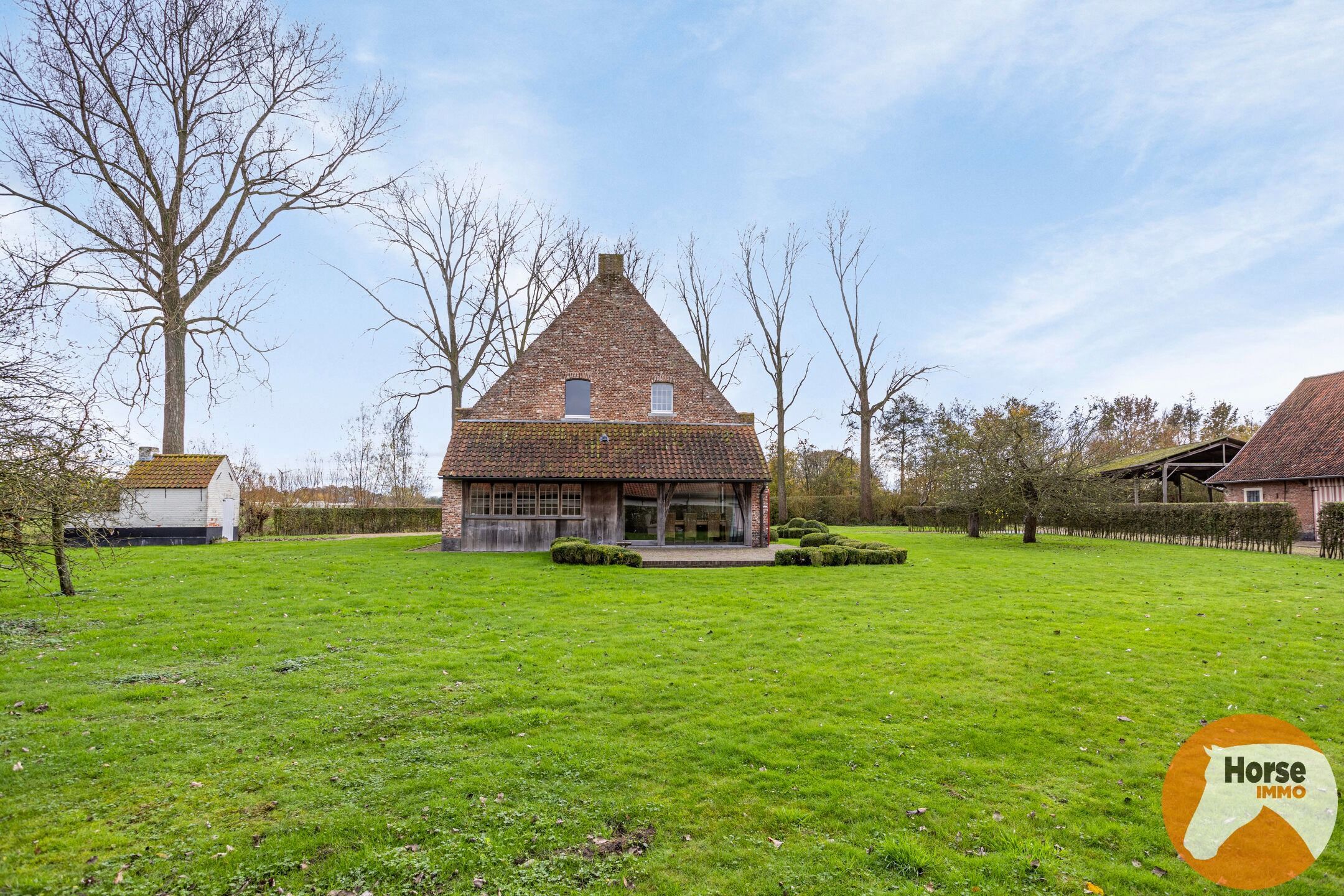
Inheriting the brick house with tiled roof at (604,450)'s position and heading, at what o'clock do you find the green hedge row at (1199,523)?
The green hedge row is roughly at 9 o'clock from the brick house with tiled roof.

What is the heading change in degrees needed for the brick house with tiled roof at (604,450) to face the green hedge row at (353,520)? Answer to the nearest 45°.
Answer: approximately 135° to its right

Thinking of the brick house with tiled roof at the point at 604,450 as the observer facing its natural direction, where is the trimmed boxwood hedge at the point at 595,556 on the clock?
The trimmed boxwood hedge is roughly at 12 o'clock from the brick house with tiled roof.

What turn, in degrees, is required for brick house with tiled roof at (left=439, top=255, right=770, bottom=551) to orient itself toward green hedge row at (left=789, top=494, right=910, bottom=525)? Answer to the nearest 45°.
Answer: approximately 135° to its left

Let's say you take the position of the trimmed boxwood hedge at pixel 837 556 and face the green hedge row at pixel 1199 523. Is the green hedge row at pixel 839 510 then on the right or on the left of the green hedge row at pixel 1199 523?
left

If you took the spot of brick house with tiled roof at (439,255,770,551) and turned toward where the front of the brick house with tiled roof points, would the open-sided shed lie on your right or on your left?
on your left

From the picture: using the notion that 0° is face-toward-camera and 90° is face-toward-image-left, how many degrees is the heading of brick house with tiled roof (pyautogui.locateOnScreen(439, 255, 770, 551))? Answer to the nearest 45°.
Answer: approximately 0°

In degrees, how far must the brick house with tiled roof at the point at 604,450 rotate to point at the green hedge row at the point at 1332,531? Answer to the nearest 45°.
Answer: approximately 90° to its left

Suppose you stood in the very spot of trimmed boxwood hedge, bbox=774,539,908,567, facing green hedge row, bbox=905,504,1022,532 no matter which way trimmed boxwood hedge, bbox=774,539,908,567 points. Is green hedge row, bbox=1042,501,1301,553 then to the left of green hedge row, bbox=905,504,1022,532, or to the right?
right
